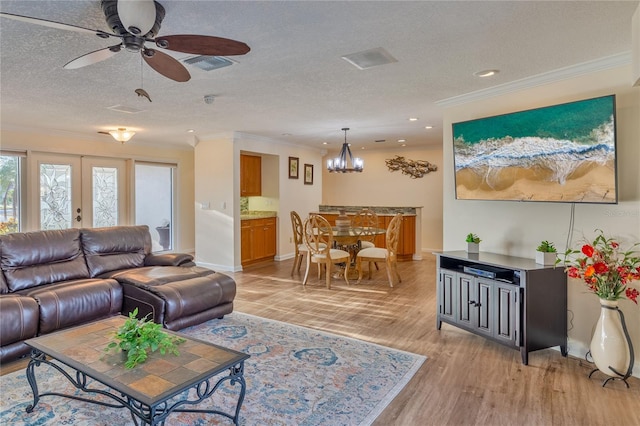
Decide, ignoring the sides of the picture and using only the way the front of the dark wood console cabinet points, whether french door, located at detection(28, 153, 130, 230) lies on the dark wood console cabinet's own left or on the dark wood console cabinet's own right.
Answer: on the dark wood console cabinet's own right

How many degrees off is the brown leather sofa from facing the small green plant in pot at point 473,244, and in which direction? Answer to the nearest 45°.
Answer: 0° — it already faces it

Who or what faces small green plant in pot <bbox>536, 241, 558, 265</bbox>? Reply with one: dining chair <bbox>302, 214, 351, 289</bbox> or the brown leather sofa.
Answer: the brown leather sofa

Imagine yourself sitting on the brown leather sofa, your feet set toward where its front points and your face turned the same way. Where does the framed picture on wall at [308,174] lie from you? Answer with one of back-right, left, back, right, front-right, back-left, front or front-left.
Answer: left

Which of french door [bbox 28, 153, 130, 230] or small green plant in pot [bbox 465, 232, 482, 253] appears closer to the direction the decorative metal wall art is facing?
the small green plant in pot

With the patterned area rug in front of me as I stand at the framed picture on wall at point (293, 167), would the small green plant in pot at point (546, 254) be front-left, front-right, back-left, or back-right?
front-left

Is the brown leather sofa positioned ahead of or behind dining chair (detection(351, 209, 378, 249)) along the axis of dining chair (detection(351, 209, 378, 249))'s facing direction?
ahead

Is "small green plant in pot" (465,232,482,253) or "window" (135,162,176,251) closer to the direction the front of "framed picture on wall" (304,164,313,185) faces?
the small green plant in pot

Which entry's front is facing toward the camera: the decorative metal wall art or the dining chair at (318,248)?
the decorative metal wall art

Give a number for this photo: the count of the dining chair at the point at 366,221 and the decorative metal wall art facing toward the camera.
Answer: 2

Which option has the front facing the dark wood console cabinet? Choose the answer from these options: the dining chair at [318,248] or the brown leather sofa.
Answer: the brown leather sofa

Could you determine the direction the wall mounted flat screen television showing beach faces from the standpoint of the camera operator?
facing the viewer and to the left of the viewer

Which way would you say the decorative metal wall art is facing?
toward the camera

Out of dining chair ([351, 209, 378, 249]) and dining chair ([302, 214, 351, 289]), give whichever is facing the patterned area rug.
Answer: dining chair ([351, 209, 378, 249])

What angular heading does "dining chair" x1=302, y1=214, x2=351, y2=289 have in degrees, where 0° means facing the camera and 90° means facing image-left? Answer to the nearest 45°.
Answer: approximately 225°

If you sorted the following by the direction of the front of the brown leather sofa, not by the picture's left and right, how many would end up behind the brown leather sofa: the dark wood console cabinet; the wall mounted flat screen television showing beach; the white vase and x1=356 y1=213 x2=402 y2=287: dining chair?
0

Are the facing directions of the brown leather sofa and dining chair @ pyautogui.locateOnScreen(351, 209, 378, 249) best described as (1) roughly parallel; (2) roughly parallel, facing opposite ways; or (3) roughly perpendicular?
roughly perpendicular

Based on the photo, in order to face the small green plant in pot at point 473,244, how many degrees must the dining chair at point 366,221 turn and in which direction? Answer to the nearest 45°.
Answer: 0° — it already faces it

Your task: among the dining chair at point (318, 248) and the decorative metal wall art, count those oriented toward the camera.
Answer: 1

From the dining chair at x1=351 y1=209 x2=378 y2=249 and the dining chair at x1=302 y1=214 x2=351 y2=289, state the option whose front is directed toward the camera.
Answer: the dining chair at x1=351 y1=209 x2=378 y2=249

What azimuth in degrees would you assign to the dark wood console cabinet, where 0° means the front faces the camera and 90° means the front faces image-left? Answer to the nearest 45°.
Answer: approximately 45°

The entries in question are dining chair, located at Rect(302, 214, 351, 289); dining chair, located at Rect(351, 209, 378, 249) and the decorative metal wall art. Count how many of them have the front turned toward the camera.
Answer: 2
